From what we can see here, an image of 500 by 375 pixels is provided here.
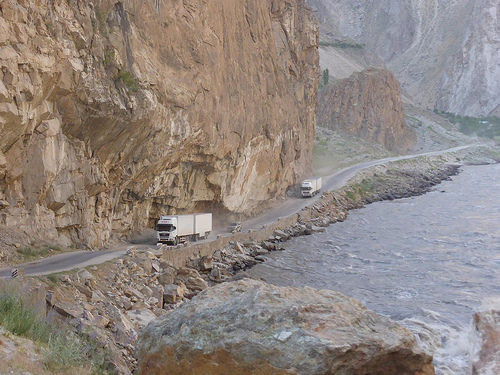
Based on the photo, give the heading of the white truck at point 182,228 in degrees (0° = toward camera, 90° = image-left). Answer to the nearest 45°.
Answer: approximately 45°

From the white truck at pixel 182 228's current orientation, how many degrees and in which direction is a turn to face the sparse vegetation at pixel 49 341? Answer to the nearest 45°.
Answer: approximately 45° to its left

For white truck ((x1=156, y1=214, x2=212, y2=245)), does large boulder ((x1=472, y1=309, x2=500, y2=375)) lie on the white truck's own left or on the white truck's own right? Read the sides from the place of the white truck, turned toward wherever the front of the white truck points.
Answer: on the white truck's own left

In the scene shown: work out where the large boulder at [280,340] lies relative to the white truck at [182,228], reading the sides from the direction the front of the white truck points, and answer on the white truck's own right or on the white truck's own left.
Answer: on the white truck's own left

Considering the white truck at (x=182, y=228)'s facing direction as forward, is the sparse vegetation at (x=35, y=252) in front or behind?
in front

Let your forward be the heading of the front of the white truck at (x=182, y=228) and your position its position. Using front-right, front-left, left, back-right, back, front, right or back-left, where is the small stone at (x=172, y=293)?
front-left
